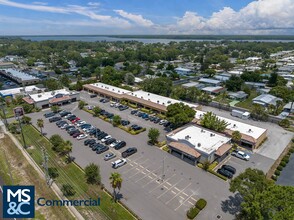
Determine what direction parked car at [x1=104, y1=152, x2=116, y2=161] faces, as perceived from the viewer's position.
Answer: facing away from the viewer and to the right of the viewer

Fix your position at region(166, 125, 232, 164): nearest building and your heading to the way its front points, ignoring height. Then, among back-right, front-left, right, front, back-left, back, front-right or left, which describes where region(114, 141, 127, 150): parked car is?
front-right

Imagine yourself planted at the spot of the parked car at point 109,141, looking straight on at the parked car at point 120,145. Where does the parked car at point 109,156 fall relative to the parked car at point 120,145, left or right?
right

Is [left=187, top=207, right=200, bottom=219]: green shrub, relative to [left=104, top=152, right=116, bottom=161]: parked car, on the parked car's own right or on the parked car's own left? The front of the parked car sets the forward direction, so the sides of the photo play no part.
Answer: on the parked car's own right

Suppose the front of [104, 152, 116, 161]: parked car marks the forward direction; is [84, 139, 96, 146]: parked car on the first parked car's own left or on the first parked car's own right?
on the first parked car's own left
